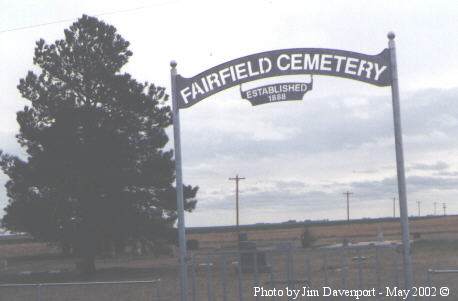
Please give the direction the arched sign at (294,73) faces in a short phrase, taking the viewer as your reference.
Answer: facing the viewer
